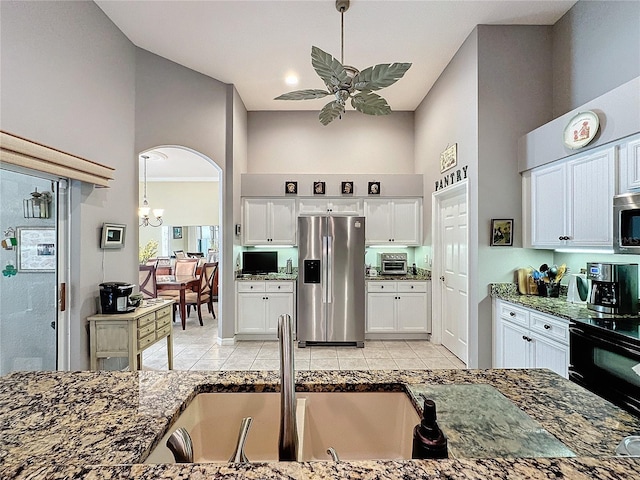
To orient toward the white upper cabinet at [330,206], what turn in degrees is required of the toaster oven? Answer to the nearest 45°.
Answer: approximately 90° to its right

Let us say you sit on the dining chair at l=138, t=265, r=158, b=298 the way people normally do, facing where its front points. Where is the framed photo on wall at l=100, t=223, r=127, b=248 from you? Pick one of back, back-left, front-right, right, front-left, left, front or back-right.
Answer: back-right

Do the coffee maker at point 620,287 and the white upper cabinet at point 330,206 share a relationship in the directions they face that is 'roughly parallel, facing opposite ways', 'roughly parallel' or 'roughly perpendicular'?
roughly perpendicular

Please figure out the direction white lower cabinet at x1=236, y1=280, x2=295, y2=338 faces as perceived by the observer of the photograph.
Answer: facing the viewer

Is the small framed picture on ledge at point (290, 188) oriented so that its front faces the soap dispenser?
yes

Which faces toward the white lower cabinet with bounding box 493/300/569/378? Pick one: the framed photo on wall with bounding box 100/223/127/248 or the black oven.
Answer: the framed photo on wall

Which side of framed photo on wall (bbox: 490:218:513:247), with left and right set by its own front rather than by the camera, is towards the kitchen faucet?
front

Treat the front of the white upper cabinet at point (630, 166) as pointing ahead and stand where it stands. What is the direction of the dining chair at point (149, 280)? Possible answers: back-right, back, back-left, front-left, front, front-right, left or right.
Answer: front-right

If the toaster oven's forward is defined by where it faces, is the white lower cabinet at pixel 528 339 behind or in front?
in front

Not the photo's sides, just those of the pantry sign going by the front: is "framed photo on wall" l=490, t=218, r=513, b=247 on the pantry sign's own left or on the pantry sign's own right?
on the pantry sign's own left

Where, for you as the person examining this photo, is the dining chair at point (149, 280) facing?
facing away from the viewer and to the right of the viewer

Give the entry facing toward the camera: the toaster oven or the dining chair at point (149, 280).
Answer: the toaster oven

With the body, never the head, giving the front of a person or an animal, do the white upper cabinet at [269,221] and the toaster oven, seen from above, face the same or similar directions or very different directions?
same or similar directions

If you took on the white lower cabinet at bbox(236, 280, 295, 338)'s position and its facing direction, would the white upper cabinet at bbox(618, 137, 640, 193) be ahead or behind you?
ahead

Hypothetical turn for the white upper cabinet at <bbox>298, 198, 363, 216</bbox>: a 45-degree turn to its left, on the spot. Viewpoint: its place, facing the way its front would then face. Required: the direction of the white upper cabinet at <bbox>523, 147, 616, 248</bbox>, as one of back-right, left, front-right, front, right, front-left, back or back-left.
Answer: front

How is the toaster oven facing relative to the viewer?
toward the camera

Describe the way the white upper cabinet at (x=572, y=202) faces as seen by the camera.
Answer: facing the viewer and to the left of the viewer

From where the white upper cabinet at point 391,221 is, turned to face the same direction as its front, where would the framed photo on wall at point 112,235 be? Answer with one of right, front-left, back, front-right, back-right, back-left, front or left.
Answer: front-right

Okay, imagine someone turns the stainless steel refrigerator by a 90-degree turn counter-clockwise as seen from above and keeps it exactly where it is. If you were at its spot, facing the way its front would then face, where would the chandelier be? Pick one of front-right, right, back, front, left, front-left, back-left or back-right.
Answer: back-left

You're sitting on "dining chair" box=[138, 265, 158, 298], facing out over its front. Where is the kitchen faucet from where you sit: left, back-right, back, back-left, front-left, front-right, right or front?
back-right
